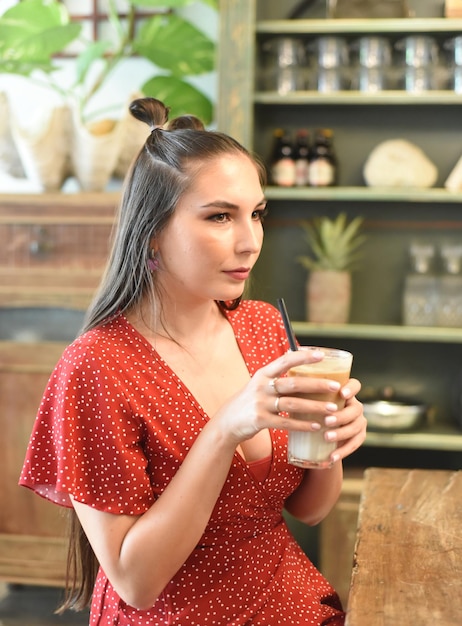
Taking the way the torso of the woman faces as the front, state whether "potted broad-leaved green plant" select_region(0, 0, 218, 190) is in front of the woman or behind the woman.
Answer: behind

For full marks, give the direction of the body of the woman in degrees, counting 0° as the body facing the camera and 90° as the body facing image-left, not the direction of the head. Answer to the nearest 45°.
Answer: approximately 315°

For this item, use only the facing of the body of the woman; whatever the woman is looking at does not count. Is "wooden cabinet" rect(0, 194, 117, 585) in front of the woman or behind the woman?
behind

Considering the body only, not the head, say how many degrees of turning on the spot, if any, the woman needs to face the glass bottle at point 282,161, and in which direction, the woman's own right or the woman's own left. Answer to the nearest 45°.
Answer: approximately 135° to the woman's own left

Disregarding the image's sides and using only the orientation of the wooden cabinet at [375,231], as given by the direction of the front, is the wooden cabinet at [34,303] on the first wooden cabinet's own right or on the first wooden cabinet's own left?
on the first wooden cabinet's own right

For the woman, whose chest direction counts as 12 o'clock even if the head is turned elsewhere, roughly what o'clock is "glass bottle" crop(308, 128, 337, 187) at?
The glass bottle is roughly at 8 o'clock from the woman.

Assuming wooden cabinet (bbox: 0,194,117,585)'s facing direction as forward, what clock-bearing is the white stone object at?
The white stone object is roughly at 9 o'clock from the wooden cabinet.

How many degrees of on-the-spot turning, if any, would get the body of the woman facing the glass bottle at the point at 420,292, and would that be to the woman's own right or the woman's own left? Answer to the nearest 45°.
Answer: approximately 90° to the woman's own left

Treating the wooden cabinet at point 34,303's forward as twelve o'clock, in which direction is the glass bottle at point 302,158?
The glass bottle is roughly at 9 o'clock from the wooden cabinet.

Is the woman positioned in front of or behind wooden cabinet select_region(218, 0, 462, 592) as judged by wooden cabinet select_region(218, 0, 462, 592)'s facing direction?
in front

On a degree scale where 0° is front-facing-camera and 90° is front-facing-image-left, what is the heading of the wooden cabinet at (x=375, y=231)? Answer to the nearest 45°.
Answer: approximately 0°

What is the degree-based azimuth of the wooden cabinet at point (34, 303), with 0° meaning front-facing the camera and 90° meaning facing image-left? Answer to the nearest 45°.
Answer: approximately 0°

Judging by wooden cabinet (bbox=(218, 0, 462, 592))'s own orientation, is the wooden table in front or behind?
in front

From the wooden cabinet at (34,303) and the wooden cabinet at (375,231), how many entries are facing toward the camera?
2
